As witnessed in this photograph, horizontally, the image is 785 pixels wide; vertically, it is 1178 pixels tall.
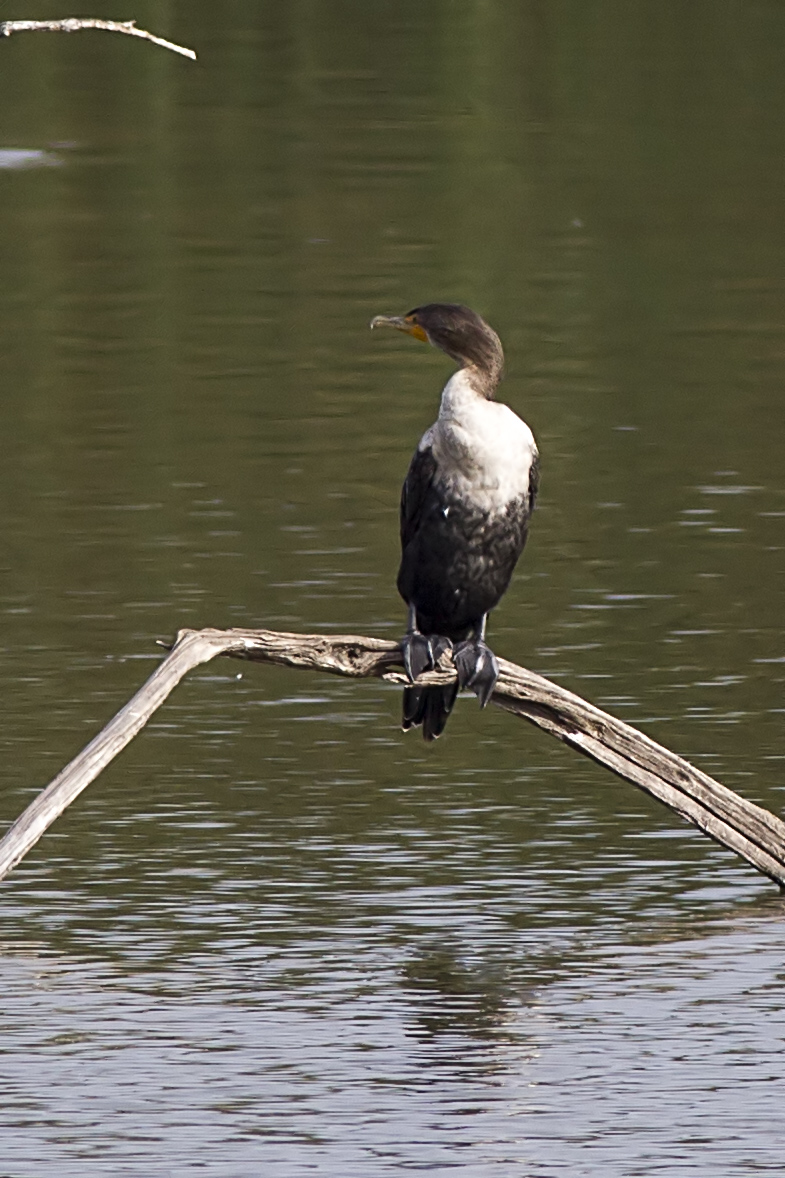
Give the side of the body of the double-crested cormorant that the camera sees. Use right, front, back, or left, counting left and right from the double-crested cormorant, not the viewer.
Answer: front
